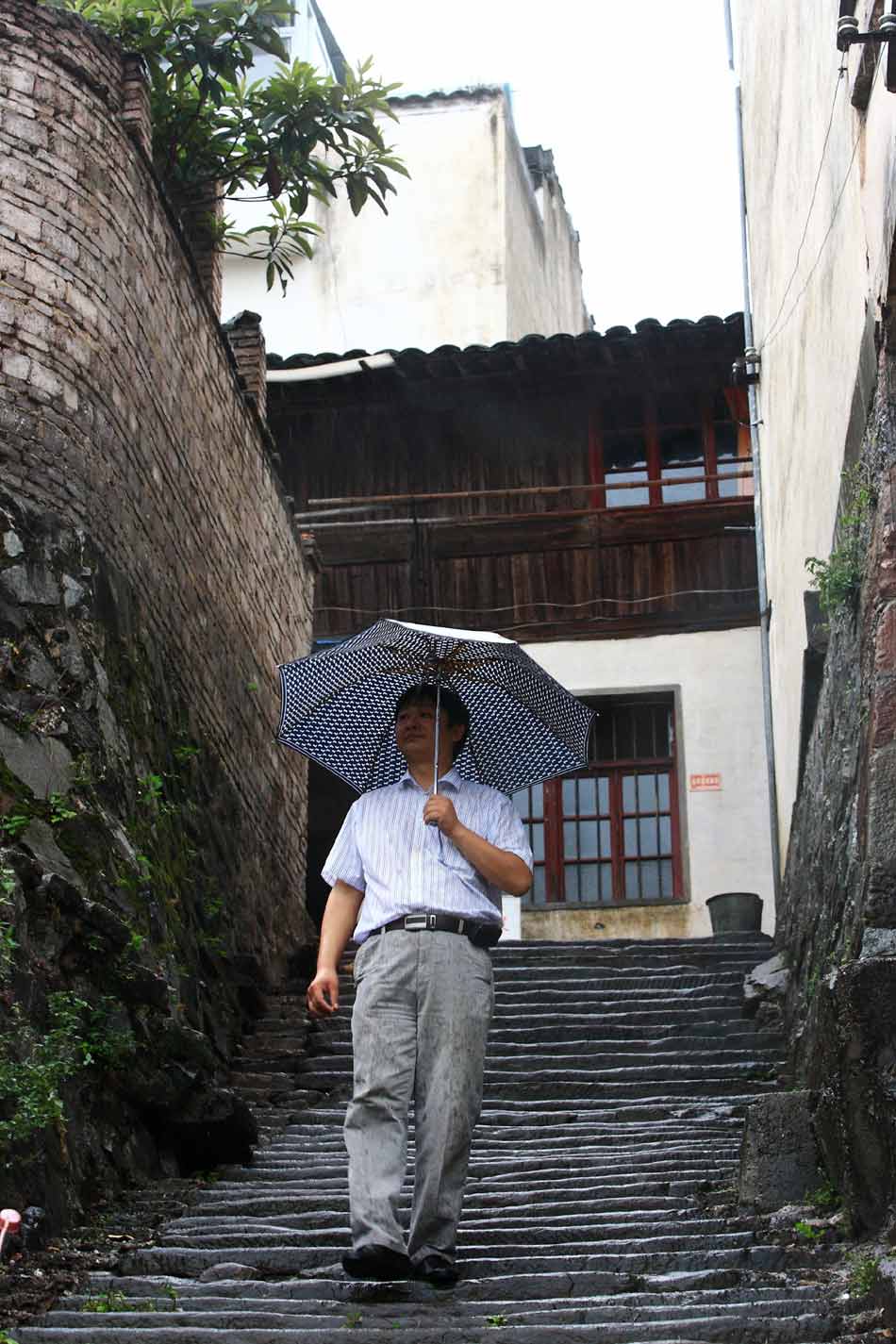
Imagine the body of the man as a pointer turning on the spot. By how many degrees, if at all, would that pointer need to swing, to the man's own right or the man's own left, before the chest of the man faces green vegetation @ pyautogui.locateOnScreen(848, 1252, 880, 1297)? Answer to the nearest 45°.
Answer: approximately 45° to the man's own left

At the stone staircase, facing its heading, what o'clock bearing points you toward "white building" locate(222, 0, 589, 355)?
The white building is roughly at 6 o'clock from the stone staircase.

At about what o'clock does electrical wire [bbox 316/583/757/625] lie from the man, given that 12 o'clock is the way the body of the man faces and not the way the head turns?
The electrical wire is roughly at 6 o'clock from the man.

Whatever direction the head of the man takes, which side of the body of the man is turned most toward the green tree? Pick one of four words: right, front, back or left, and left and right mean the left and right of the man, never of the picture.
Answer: back

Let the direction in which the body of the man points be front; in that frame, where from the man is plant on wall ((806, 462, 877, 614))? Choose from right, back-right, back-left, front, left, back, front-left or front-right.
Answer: back-left

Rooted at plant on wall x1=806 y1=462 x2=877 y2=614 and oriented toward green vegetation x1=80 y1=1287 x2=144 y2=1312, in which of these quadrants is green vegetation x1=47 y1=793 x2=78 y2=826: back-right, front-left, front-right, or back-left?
front-right

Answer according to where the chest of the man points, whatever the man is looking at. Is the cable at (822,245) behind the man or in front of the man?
behind

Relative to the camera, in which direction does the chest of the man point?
toward the camera

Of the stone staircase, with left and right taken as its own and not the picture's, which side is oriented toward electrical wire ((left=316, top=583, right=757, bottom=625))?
back

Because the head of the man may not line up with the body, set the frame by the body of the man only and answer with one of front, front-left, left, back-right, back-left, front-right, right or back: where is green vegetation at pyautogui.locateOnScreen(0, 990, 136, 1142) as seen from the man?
back-right

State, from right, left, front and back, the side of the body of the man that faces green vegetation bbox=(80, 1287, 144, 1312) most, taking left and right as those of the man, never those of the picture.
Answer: right

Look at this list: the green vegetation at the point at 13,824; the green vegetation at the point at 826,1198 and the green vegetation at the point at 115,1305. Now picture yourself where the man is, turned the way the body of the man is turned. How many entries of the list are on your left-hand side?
1
